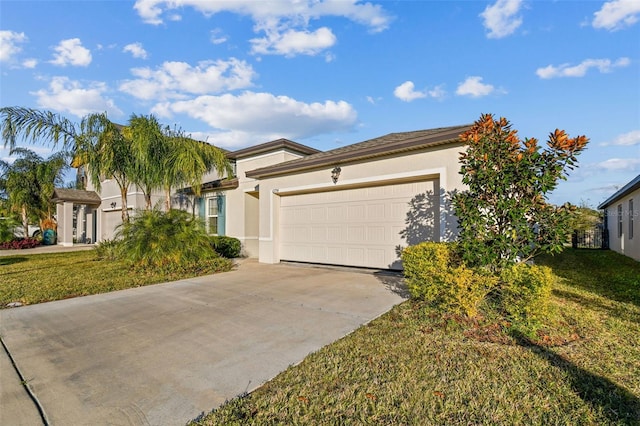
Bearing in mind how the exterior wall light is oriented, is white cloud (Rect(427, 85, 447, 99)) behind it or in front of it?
behind

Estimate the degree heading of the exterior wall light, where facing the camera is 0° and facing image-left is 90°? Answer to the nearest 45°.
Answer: approximately 45°

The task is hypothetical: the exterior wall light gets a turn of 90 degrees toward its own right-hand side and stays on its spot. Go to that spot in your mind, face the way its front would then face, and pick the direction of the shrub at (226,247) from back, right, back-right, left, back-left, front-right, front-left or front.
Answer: front

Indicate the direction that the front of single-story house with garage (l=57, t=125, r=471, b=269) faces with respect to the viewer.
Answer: facing the viewer and to the left of the viewer

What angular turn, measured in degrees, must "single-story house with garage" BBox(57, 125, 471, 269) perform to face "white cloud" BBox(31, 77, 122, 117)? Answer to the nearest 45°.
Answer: approximately 90° to its right

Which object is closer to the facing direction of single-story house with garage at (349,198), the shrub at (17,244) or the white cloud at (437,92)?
the shrub

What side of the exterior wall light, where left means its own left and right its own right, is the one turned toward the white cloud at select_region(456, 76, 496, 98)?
back

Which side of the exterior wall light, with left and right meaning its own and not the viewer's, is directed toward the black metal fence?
back
